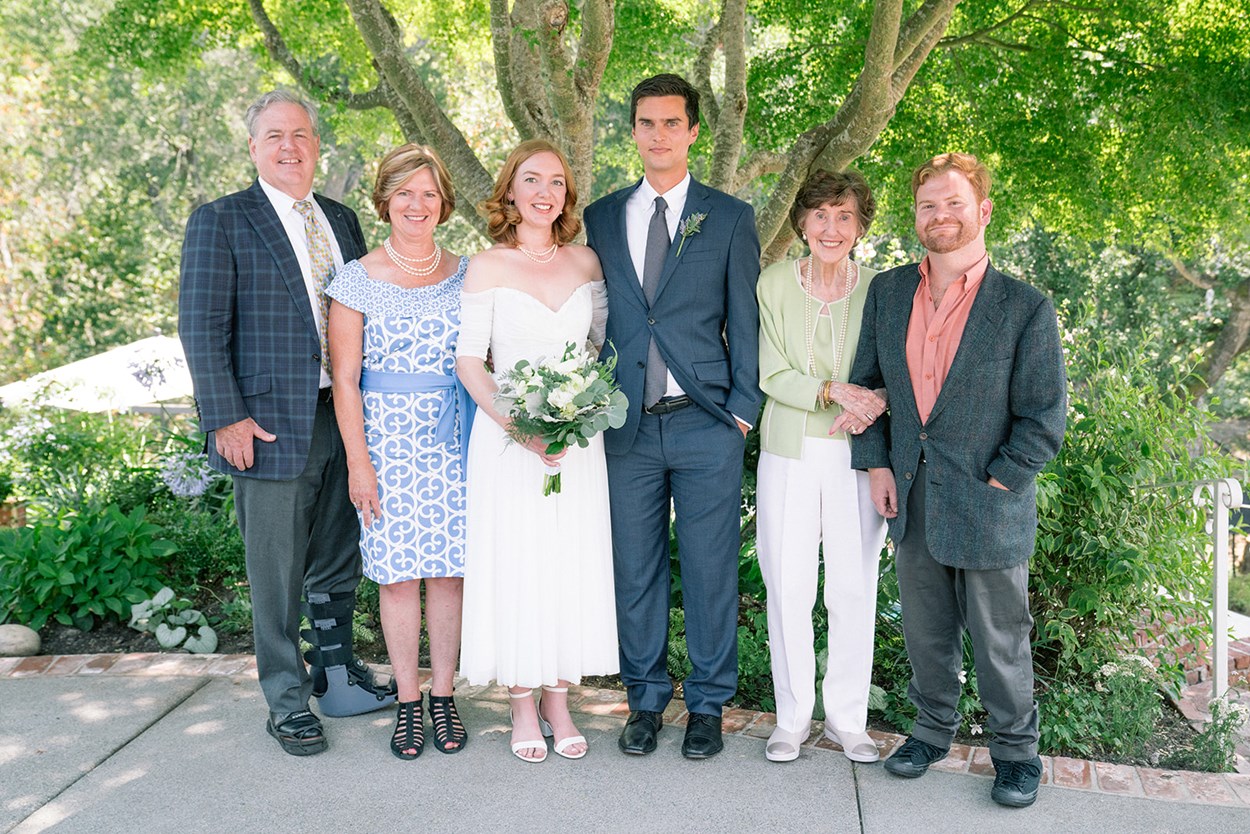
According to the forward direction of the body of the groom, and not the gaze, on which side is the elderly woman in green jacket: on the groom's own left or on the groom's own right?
on the groom's own left

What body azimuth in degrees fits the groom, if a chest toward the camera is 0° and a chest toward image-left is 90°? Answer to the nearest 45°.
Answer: approximately 0°

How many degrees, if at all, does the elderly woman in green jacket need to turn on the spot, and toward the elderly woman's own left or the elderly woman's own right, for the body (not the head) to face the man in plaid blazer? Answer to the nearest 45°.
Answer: approximately 90° to the elderly woman's own right

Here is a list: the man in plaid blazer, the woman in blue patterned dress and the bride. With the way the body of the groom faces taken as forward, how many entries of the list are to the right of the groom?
3

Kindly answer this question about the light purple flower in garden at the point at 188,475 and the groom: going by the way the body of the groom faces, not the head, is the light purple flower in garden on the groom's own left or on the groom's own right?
on the groom's own right

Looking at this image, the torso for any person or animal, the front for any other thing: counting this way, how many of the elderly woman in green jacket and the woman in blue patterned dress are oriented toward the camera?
2

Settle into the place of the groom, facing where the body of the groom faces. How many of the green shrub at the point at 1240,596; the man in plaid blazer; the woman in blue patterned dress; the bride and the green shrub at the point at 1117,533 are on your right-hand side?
3

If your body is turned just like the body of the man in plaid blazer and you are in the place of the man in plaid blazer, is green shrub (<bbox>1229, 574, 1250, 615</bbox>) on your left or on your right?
on your left

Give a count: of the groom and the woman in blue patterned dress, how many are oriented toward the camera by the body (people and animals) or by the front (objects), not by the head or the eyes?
2

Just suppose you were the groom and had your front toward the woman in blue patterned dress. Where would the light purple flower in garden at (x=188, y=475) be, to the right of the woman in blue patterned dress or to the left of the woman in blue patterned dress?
right
